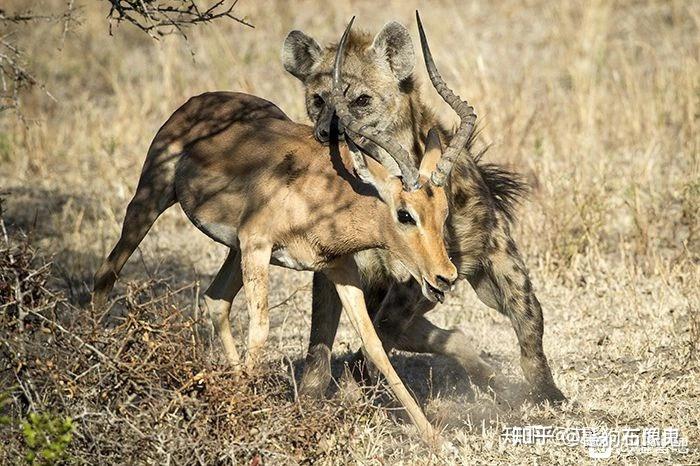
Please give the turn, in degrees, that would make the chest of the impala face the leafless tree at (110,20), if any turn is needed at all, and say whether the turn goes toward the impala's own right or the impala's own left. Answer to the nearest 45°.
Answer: approximately 180°

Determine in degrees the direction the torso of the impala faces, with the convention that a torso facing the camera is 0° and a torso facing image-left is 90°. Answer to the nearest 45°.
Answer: approximately 315°
